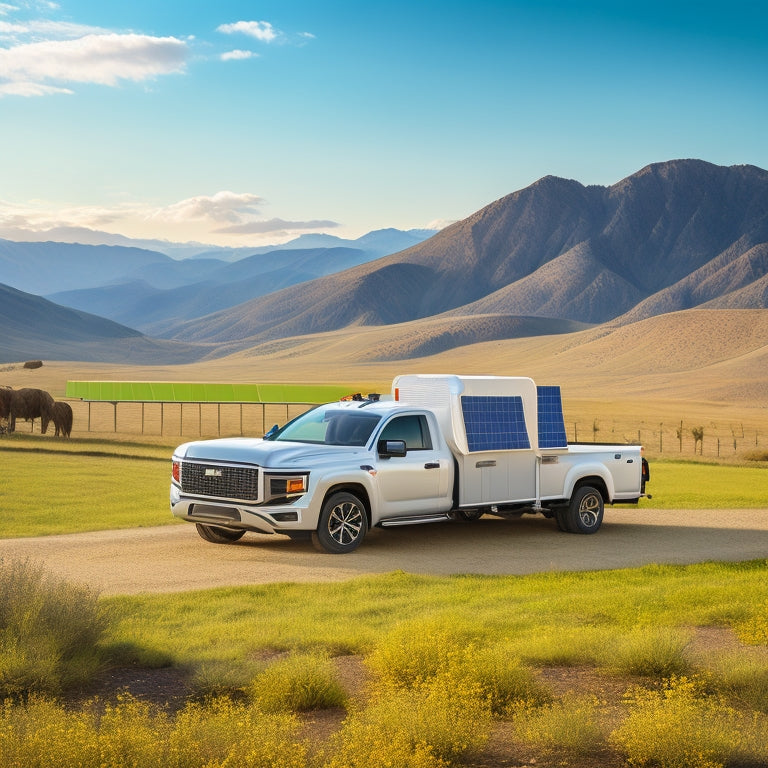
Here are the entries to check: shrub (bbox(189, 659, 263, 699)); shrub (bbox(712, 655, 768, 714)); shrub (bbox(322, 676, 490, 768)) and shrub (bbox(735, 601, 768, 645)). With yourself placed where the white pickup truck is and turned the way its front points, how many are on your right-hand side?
0

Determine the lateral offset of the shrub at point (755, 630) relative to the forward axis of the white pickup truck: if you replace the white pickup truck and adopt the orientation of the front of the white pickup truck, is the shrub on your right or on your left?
on your left

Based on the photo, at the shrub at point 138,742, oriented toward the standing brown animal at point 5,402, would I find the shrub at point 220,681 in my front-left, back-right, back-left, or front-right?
front-right

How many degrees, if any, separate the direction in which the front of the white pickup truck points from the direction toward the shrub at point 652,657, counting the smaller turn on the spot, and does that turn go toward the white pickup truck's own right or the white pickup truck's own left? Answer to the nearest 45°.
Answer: approximately 45° to the white pickup truck's own left

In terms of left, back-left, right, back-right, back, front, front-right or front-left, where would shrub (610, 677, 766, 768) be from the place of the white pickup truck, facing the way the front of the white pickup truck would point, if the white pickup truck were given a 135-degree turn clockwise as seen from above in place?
back

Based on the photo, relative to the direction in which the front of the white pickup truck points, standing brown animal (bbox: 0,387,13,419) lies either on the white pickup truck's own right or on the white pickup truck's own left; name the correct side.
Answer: on the white pickup truck's own right

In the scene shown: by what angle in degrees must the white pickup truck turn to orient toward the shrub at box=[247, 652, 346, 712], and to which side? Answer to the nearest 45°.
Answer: approximately 45° to its left

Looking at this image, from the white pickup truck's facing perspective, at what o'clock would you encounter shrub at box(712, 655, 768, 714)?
The shrub is roughly at 10 o'clock from the white pickup truck.

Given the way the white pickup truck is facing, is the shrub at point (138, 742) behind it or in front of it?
in front

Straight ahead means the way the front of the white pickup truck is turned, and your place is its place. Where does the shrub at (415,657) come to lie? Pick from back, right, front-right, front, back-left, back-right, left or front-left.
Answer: front-left

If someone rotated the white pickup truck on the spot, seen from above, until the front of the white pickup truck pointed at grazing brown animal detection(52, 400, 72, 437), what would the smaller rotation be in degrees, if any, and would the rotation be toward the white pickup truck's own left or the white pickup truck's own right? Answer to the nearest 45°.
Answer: approximately 90° to the white pickup truck's own right

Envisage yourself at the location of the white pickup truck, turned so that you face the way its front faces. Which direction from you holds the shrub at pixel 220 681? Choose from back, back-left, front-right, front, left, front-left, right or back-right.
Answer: front-left

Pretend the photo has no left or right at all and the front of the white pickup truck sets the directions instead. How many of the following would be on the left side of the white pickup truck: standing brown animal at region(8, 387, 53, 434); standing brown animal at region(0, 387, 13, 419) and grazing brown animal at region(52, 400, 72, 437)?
0

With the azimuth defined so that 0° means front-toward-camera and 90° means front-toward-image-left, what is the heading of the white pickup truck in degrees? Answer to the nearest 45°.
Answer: approximately 45°

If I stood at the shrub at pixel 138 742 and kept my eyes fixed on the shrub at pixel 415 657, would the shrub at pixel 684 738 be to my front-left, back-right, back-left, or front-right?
front-right

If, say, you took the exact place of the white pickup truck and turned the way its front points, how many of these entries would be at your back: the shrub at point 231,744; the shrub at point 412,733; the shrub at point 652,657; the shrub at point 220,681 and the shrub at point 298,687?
0

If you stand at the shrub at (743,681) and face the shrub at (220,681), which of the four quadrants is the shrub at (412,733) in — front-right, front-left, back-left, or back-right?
front-left

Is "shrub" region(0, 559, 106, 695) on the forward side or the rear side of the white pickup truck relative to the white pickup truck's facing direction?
on the forward side

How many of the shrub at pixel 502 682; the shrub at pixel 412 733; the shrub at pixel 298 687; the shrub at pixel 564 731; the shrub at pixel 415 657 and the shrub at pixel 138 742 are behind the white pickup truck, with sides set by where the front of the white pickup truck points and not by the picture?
0
